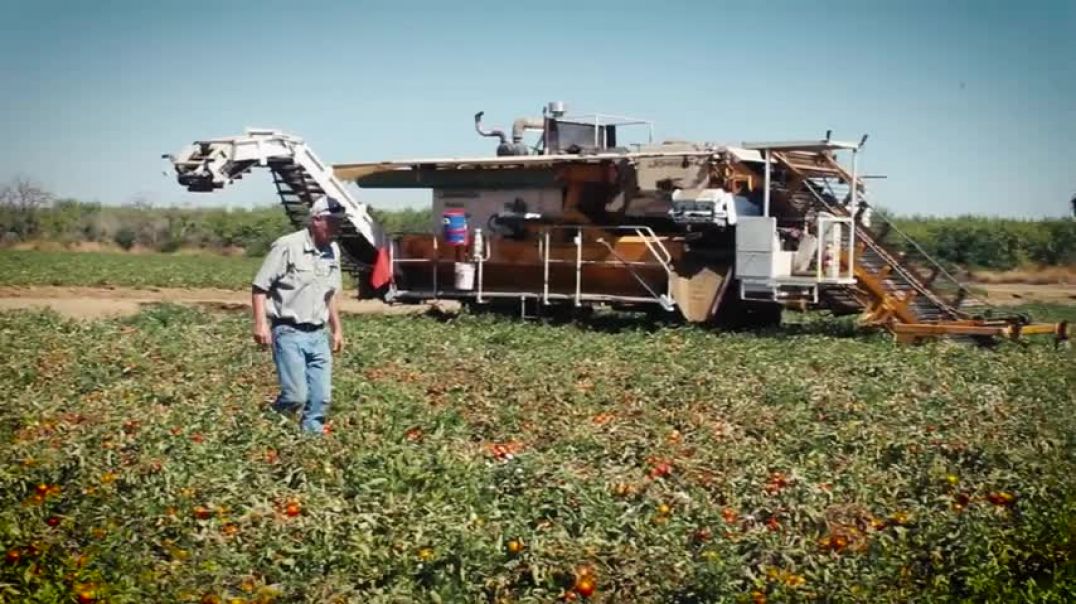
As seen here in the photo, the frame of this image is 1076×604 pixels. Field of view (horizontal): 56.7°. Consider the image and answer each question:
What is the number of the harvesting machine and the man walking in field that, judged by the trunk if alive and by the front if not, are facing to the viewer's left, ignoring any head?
0

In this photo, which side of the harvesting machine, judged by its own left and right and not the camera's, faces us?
right

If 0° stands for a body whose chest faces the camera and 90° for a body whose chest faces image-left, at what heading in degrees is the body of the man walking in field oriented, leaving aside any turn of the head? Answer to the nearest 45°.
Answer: approximately 315°

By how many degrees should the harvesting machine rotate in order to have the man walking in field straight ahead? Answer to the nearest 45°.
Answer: approximately 90° to its right

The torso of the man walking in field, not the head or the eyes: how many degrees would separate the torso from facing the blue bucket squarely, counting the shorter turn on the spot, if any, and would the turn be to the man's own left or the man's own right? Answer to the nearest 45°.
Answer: approximately 135° to the man's own left
